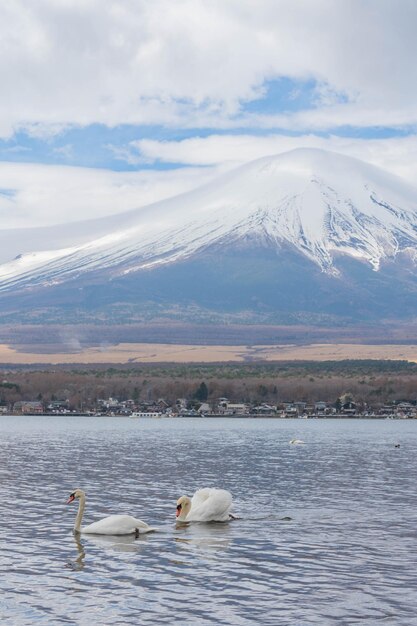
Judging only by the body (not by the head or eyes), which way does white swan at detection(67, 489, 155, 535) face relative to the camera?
to the viewer's left

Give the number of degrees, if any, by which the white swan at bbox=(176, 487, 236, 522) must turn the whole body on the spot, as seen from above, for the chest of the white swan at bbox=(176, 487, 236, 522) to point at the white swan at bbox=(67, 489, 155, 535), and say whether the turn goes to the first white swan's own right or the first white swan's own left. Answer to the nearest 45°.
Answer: approximately 45° to the first white swan's own left

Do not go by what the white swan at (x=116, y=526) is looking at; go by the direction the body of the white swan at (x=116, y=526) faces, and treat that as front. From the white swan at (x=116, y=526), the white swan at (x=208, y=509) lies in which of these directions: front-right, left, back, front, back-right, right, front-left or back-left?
back-right

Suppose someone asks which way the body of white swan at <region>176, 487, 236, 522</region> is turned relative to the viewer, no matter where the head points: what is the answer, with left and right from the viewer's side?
facing to the left of the viewer
